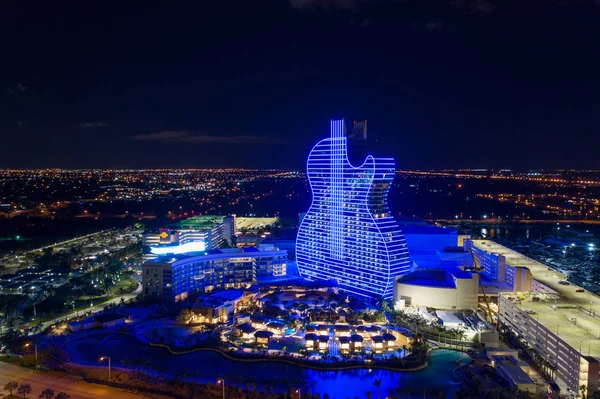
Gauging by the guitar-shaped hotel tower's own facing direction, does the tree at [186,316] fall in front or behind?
in front

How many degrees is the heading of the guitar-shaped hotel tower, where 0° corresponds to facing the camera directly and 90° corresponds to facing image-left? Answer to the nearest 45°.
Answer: approximately 45°

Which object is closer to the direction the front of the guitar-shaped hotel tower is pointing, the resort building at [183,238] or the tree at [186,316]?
the tree

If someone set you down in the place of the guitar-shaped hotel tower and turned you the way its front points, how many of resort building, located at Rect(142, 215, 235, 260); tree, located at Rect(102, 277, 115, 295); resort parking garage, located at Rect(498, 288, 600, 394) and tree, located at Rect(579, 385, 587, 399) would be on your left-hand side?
2

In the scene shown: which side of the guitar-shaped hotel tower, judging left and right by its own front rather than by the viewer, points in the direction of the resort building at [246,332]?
front

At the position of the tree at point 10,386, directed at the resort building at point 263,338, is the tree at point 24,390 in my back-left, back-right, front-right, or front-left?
front-right

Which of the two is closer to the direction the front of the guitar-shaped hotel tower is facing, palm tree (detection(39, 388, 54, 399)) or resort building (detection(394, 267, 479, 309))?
the palm tree

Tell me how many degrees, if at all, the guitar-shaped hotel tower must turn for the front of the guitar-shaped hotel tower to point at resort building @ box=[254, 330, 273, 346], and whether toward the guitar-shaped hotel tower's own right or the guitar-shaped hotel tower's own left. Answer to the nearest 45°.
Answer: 0° — it already faces it

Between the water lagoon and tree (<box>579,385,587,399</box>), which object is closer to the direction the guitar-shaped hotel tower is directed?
the water lagoon

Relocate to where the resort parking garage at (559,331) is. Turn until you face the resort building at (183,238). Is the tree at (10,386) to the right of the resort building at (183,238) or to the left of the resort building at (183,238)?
left

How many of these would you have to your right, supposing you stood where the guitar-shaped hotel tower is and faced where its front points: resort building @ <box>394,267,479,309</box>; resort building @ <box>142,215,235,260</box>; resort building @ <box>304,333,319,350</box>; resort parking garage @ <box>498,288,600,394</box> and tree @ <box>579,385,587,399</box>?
1

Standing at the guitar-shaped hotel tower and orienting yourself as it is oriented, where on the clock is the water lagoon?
The water lagoon is roughly at 11 o'clock from the guitar-shaped hotel tower.

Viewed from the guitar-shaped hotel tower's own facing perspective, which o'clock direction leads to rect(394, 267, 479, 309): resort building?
The resort building is roughly at 8 o'clock from the guitar-shaped hotel tower.
